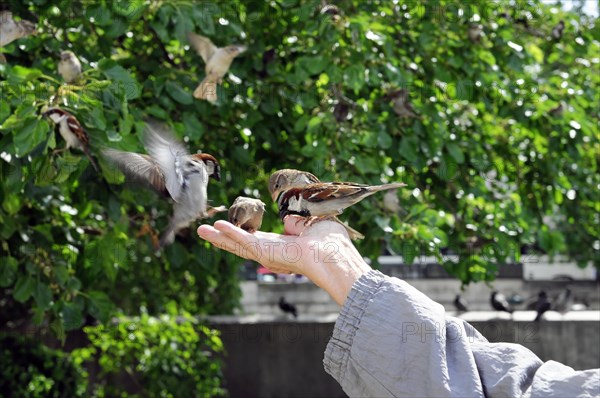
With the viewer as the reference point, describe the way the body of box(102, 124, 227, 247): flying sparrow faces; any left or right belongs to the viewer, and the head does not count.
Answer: facing to the right of the viewer

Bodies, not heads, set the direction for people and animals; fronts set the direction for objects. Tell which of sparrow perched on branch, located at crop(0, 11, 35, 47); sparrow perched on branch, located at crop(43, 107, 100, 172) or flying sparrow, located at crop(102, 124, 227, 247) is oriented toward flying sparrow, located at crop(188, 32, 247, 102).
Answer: sparrow perched on branch, located at crop(0, 11, 35, 47)

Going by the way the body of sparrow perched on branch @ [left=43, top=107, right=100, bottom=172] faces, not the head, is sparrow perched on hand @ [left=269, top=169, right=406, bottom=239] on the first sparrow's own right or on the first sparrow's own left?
on the first sparrow's own left

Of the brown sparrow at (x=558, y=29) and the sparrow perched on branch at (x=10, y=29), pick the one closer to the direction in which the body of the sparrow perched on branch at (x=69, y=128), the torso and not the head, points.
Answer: the sparrow perched on branch

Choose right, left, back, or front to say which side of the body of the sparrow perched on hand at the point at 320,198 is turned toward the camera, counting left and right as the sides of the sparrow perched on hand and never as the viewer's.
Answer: left

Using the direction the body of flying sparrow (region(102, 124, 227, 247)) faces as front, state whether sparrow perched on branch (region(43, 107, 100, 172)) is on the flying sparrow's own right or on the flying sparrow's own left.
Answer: on the flying sparrow's own left

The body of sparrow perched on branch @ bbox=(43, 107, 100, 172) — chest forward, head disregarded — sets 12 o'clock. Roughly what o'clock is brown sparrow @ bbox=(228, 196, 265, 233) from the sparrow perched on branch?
The brown sparrow is roughly at 8 o'clock from the sparrow perched on branch.

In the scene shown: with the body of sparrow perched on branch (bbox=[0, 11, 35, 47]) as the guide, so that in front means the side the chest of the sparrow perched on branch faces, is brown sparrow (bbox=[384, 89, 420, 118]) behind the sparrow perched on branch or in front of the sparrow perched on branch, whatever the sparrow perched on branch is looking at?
in front

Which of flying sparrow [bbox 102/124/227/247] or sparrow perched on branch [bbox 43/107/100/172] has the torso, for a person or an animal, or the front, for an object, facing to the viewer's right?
the flying sparrow

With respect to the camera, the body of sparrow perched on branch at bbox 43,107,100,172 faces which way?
to the viewer's left
